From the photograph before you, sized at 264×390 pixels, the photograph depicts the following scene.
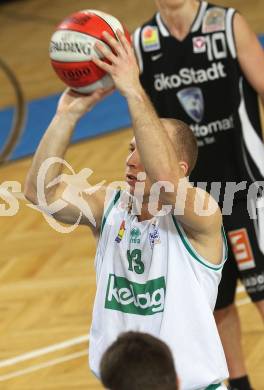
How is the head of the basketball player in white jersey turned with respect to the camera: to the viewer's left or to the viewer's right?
to the viewer's left

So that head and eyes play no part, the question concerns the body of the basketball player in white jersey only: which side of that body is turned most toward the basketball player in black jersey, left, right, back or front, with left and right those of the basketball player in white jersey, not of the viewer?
back
